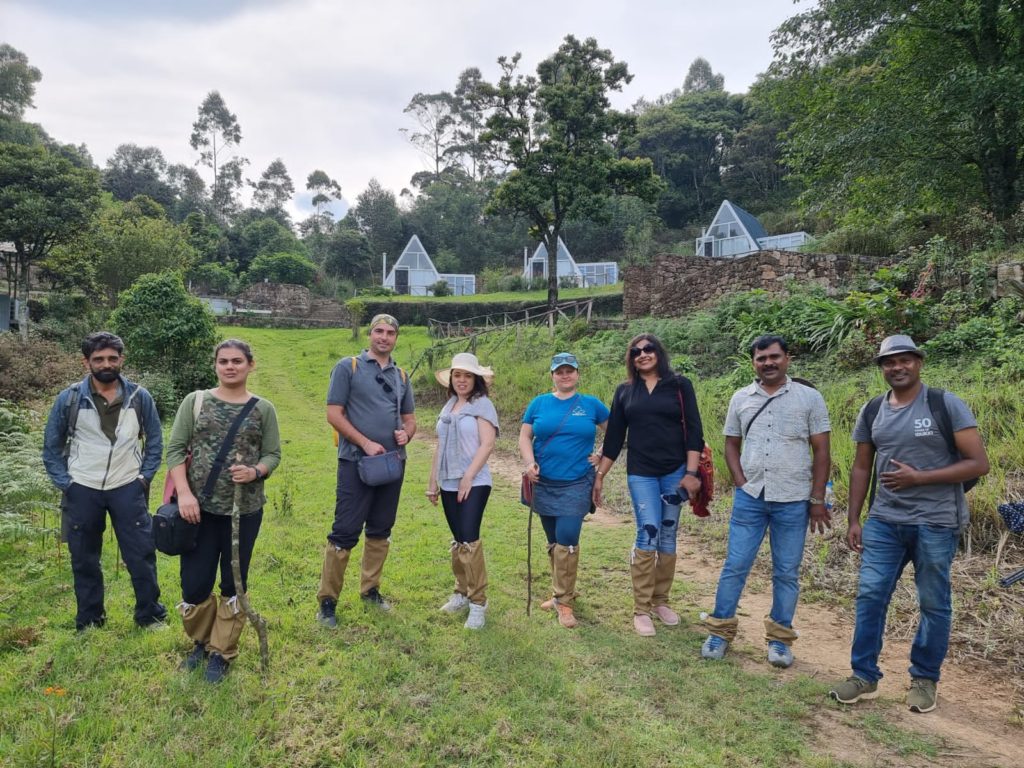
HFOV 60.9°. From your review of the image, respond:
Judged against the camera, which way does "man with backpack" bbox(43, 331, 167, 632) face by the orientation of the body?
toward the camera

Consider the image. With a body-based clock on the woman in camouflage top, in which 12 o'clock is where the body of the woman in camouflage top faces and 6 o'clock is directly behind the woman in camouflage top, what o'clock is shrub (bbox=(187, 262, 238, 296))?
The shrub is roughly at 6 o'clock from the woman in camouflage top.

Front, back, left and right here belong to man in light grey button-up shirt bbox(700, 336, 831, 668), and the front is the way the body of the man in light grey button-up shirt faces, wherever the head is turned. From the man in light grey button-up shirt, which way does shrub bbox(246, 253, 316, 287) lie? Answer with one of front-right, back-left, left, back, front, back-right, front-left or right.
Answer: back-right

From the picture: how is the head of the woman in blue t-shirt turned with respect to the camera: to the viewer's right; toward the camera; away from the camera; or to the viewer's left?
toward the camera

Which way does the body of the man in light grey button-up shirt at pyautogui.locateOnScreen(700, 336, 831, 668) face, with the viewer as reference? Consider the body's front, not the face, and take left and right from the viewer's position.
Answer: facing the viewer

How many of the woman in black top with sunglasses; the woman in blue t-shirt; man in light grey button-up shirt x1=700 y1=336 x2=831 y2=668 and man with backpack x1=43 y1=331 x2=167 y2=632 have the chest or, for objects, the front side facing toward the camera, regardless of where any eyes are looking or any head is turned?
4

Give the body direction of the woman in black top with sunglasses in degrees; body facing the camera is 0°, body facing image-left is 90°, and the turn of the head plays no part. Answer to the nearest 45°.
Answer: approximately 0°

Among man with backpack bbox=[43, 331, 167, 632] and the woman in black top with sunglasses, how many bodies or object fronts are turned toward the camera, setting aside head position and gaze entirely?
2

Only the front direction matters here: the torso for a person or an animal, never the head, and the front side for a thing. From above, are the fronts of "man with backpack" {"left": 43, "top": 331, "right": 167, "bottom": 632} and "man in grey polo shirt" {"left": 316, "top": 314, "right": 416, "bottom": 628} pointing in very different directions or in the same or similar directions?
same or similar directions

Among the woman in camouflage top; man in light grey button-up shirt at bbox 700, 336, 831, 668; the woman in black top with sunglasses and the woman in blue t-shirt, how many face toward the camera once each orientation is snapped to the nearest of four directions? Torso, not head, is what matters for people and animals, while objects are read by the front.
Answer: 4

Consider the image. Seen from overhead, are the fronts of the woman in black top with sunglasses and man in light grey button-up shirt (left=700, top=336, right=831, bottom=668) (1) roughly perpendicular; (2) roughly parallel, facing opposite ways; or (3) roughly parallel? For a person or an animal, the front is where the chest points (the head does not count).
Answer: roughly parallel

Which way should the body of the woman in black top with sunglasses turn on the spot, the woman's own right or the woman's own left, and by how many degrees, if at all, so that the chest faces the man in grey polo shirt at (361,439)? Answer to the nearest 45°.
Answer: approximately 90° to the woman's own right

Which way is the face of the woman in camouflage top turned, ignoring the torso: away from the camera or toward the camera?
toward the camera

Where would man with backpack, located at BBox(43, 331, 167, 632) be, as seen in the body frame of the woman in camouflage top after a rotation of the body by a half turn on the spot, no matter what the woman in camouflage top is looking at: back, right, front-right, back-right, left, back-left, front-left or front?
front-left

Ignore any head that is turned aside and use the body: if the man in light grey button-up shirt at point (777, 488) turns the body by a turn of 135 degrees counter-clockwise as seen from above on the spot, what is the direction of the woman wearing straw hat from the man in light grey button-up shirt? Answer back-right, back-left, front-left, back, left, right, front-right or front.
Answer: back-left

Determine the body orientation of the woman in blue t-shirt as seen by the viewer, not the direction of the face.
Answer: toward the camera

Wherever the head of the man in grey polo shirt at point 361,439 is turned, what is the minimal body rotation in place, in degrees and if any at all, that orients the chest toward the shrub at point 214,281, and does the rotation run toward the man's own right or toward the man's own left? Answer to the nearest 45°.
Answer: approximately 135° to the man's own left

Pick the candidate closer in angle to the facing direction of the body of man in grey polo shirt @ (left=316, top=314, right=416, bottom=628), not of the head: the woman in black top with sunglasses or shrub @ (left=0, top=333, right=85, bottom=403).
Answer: the woman in black top with sunglasses
